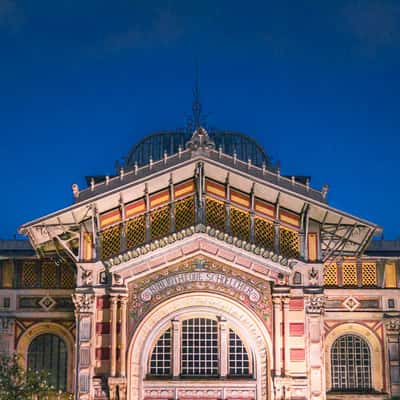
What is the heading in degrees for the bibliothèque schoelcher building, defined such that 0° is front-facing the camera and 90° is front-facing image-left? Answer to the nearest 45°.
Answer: approximately 0°
